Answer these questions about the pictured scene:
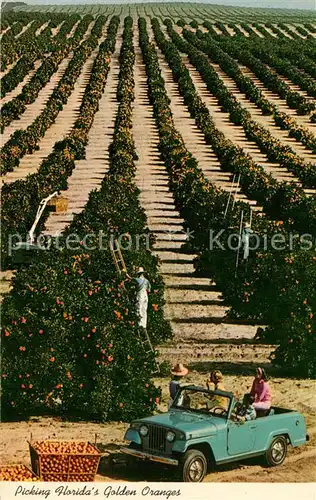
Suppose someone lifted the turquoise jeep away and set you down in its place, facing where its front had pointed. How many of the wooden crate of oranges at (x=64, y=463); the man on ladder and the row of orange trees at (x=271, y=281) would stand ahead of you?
1

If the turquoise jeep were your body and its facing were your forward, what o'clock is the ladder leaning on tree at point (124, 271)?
The ladder leaning on tree is roughly at 4 o'clock from the turquoise jeep.

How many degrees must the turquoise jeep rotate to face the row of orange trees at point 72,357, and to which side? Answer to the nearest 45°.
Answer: approximately 90° to its right

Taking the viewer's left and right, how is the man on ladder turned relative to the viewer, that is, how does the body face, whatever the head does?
facing away from the viewer and to the left of the viewer

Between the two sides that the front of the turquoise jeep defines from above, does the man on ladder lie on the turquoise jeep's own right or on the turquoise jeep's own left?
on the turquoise jeep's own right

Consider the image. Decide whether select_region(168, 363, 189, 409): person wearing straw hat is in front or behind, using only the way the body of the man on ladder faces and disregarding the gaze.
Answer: behind

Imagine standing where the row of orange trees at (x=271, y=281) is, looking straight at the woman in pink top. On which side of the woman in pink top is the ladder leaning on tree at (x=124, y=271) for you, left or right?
right

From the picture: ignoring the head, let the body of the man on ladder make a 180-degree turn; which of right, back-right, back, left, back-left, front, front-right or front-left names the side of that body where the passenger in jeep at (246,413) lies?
front-right

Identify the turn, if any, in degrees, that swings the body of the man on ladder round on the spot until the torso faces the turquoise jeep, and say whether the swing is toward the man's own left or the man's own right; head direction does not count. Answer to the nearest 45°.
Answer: approximately 135° to the man's own left

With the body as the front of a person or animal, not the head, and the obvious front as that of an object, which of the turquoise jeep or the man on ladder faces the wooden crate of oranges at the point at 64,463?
the turquoise jeep

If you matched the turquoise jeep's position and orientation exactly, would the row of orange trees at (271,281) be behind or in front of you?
behind

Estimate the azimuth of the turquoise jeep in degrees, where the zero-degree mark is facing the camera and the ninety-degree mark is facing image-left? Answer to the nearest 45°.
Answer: approximately 45°
